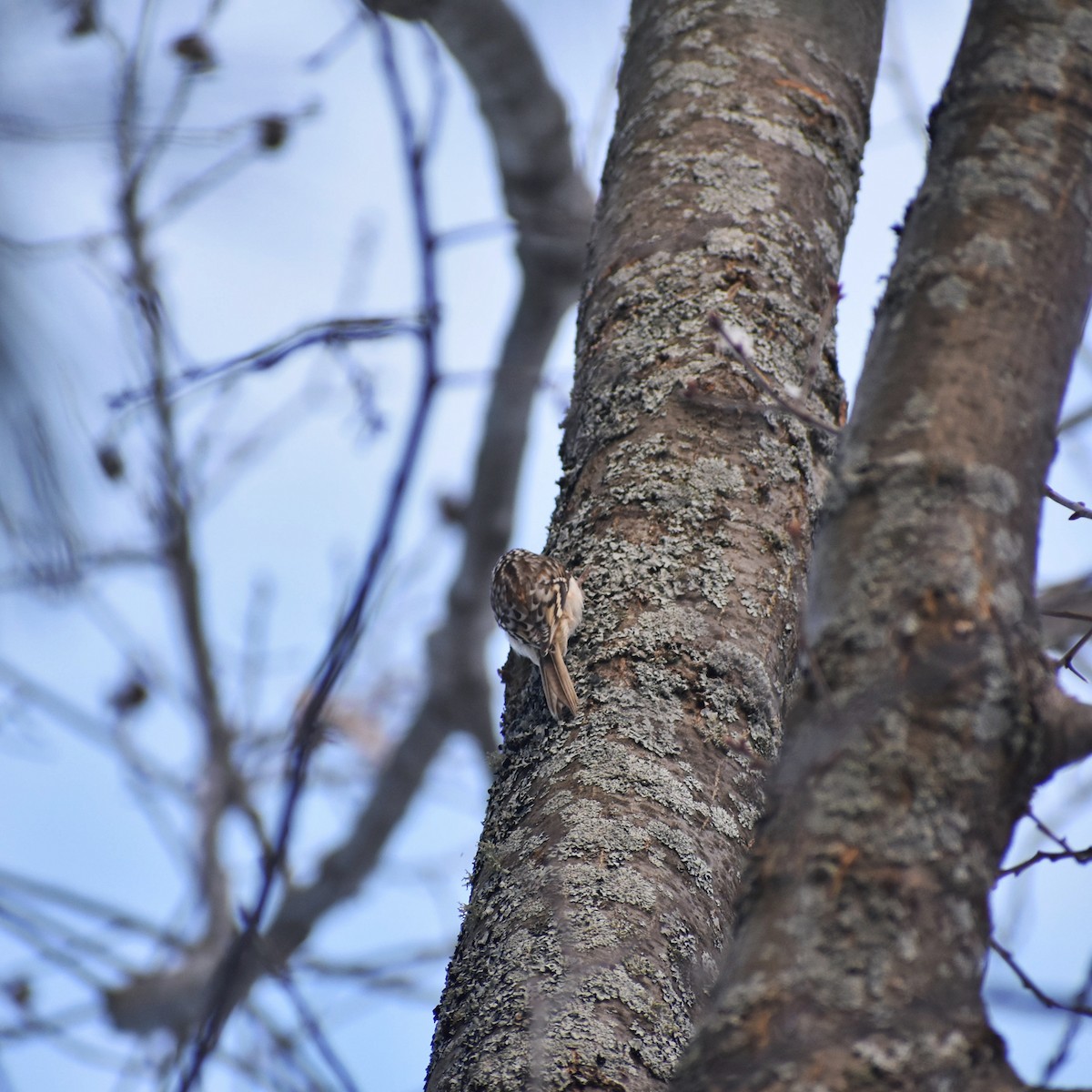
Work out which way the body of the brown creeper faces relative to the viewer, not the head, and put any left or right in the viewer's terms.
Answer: facing away from the viewer
